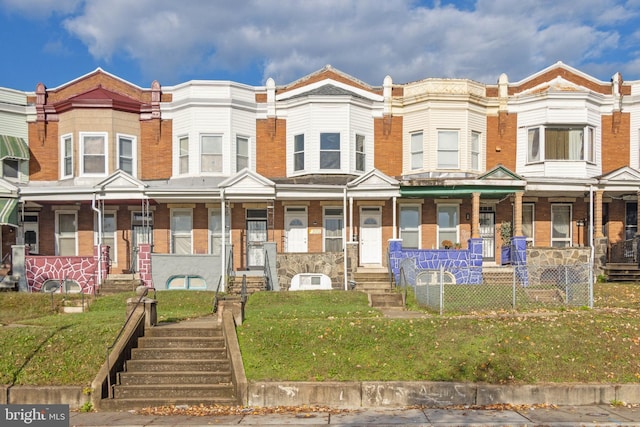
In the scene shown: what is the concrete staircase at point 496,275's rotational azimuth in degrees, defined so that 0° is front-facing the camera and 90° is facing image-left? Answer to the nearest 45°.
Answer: approximately 0°

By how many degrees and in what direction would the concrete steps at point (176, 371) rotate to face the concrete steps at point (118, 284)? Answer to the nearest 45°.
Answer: approximately 180°

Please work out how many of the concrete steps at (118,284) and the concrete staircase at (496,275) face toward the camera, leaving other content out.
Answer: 2

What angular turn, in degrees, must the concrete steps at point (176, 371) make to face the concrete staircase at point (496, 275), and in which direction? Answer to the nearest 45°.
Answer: approximately 135° to its left

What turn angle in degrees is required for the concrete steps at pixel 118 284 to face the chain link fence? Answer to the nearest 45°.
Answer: approximately 45° to its left

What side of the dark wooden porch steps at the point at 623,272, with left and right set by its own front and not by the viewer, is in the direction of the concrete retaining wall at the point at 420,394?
front

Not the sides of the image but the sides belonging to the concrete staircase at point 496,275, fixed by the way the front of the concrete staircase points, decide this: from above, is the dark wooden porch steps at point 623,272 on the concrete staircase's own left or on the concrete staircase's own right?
on the concrete staircase's own left

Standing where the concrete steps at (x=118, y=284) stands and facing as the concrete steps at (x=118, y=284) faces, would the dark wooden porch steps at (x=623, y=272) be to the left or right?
on its left
